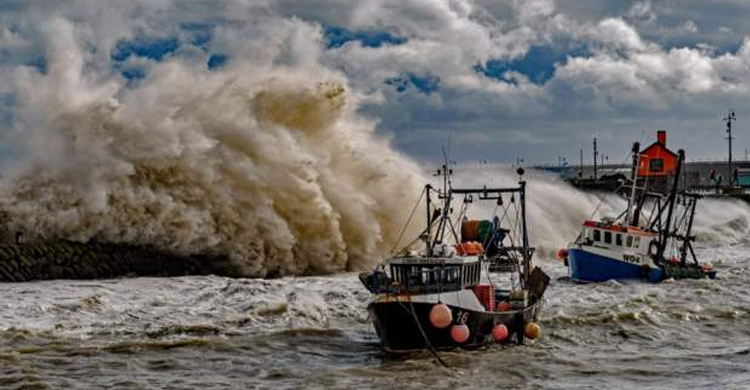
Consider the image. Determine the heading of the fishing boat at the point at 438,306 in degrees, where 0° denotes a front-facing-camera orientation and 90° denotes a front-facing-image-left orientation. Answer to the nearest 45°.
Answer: approximately 45°

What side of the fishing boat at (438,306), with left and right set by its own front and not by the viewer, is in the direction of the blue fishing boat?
back
